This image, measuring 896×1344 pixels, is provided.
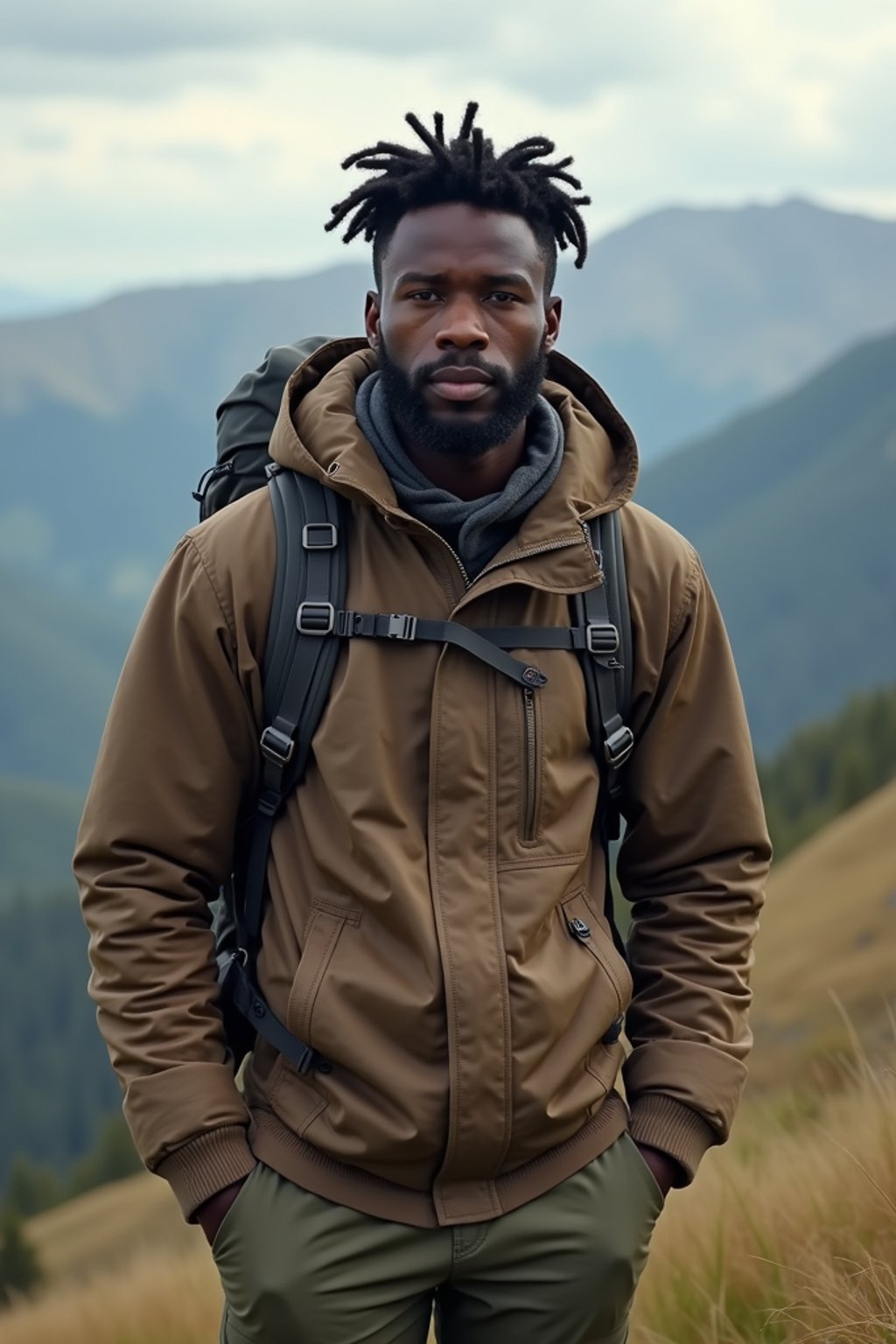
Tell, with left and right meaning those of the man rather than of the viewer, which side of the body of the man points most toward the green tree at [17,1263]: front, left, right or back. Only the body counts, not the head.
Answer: back

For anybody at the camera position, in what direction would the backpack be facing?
facing away from the viewer

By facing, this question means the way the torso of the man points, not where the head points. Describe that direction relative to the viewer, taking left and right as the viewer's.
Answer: facing the viewer
